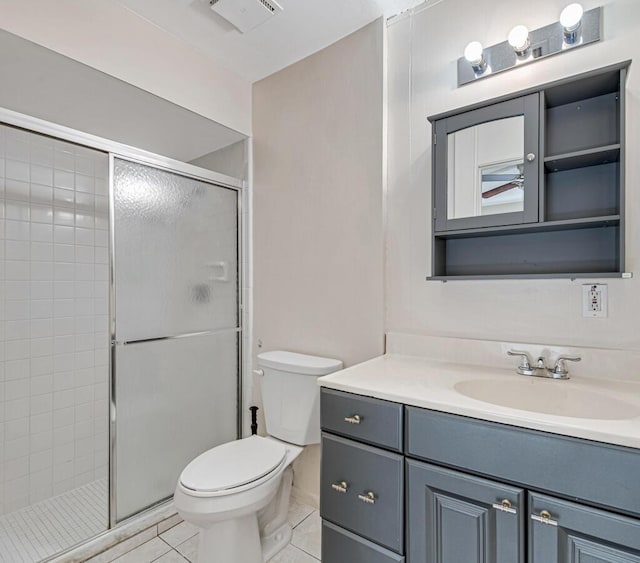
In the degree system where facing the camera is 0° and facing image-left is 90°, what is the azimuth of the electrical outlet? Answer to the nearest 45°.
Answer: approximately 0°

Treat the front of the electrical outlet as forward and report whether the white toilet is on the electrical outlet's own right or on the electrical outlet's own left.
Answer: on the electrical outlet's own right

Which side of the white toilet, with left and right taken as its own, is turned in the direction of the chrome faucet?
left

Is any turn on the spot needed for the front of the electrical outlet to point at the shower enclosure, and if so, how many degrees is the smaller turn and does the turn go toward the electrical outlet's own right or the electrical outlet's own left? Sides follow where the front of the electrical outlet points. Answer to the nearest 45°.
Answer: approximately 90° to the electrical outlet's own right

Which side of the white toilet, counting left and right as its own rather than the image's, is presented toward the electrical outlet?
left
